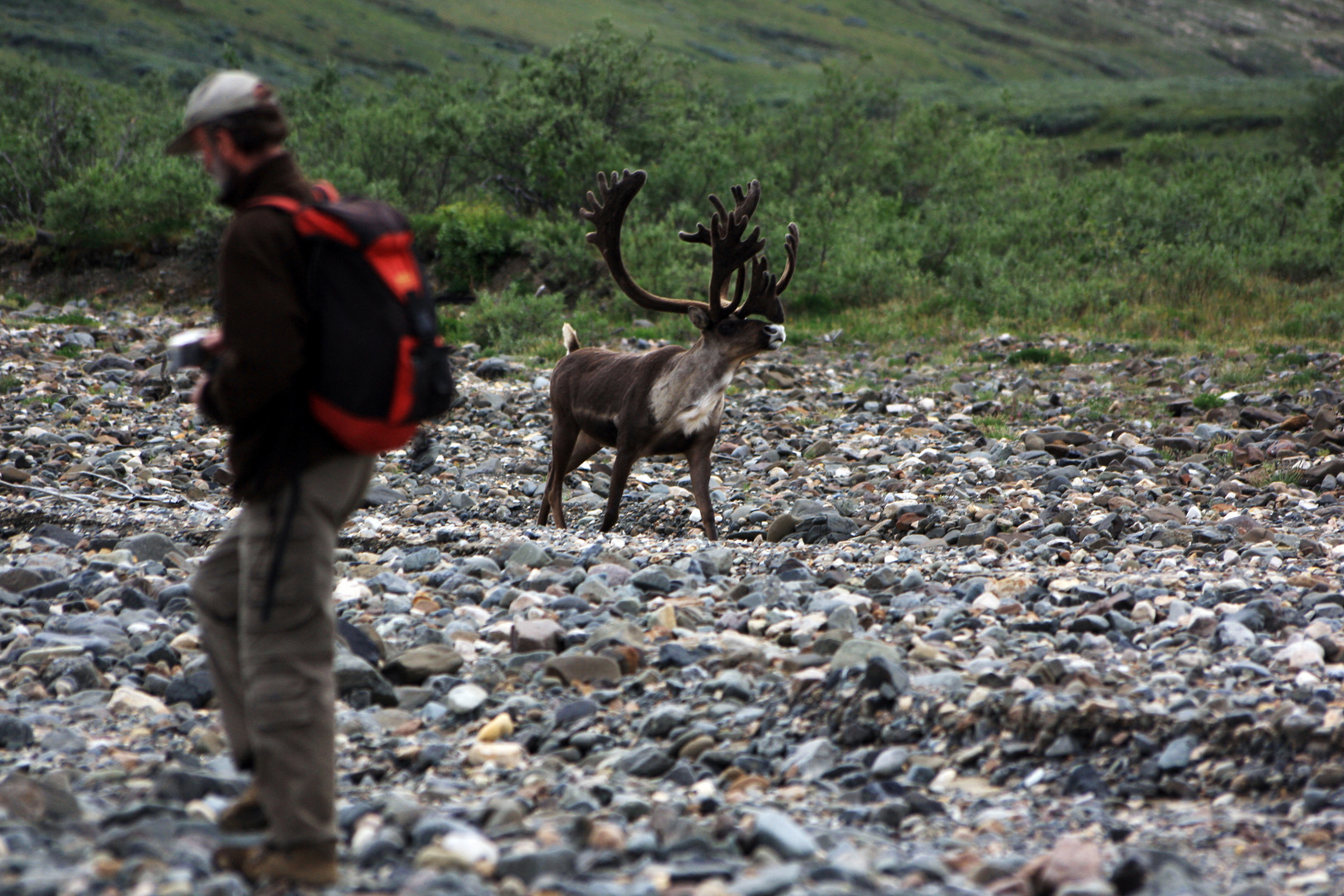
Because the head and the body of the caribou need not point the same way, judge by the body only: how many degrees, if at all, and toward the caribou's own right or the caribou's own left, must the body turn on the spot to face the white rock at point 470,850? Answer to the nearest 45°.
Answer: approximately 45° to the caribou's own right

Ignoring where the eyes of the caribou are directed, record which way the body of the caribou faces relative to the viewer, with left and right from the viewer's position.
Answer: facing the viewer and to the right of the viewer

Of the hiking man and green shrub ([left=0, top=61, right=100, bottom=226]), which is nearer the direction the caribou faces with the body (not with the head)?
the hiking man

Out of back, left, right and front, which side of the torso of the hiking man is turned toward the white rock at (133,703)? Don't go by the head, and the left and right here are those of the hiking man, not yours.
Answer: right

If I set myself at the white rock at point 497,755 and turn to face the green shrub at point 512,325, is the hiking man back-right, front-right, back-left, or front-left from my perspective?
back-left

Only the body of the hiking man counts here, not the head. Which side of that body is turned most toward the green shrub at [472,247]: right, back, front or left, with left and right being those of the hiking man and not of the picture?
right

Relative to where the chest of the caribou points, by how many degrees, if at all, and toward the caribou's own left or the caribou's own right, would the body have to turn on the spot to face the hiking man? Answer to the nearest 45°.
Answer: approximately 45° to the caribou's own right

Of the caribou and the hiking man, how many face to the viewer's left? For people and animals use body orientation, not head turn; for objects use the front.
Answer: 1

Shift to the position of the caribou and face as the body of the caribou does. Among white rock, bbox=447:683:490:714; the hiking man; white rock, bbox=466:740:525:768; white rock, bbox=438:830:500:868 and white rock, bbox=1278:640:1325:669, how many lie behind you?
0

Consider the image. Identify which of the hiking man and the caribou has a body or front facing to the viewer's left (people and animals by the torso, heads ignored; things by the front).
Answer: the hiking man

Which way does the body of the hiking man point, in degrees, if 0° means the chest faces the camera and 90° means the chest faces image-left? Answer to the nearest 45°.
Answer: approximately 90°

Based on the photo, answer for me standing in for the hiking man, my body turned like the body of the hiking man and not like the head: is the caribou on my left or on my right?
on my right

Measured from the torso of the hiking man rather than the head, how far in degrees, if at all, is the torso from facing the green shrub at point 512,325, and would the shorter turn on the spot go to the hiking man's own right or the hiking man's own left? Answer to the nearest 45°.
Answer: approximately 90° to the hiking man's own right

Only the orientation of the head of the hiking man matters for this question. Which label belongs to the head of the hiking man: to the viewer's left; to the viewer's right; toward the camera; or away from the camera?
to the viewer's left
